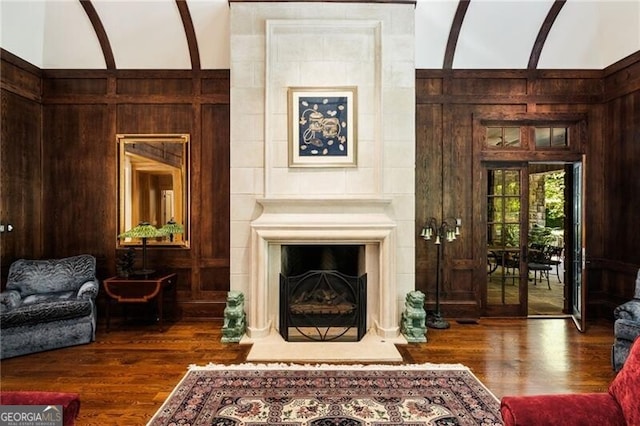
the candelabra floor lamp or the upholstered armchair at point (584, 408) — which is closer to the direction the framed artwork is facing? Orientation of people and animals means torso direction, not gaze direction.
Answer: the upholstered armchair

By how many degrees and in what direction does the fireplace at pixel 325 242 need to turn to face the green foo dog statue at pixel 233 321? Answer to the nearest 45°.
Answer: approximately 90° to its right

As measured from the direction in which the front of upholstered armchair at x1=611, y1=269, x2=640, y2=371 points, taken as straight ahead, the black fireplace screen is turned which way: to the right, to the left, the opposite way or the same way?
to the left

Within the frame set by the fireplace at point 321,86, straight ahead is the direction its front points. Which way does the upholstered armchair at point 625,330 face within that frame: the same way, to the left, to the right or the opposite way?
to the right

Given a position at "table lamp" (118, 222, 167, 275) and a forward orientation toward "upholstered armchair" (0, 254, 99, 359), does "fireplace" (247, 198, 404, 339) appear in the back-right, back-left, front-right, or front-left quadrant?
back-left

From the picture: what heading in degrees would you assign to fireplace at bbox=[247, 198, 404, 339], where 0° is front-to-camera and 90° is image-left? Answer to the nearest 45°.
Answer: approximately 0°

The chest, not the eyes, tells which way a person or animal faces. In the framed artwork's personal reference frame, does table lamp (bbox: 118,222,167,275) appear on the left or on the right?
on its right

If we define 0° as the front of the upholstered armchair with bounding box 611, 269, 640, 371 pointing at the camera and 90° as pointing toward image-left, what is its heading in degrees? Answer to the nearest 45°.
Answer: approximately 45°

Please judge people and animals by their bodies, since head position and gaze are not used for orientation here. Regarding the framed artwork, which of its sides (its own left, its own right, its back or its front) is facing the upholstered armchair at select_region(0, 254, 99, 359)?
right

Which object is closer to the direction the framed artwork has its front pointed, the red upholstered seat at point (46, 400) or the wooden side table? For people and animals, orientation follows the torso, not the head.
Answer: the red upholstered seat

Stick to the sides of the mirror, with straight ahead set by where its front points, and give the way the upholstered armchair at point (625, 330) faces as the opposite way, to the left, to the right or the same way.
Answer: to the right
